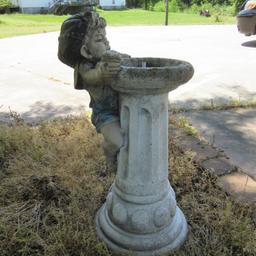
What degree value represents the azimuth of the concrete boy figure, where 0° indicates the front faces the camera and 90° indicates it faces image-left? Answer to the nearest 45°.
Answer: approximately 270°
